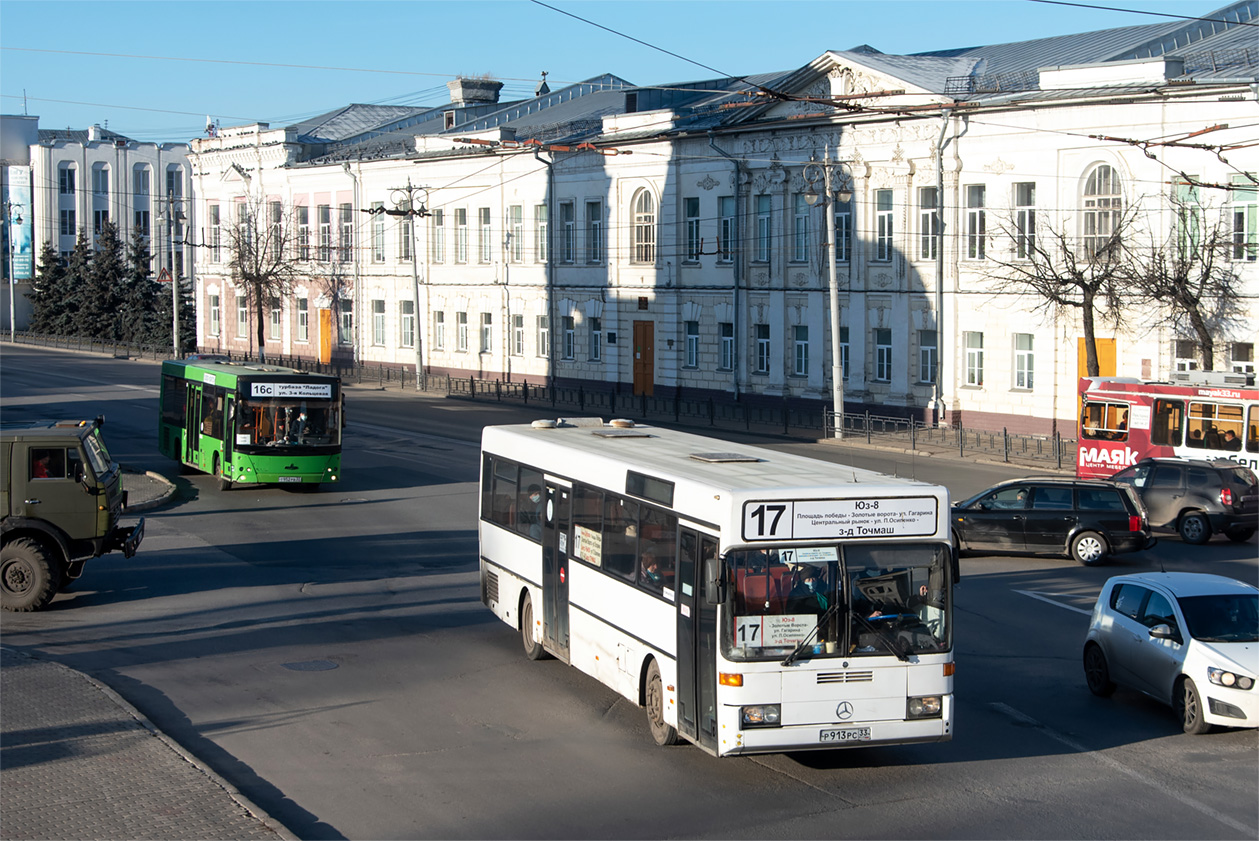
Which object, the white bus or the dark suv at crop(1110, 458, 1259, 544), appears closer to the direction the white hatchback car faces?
the white bus

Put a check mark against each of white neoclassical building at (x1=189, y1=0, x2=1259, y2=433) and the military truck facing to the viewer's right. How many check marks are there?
1

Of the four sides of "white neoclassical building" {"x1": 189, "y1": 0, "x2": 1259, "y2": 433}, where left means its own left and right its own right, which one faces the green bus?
front

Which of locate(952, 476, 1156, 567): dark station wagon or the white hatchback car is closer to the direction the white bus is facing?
the white hatchback car

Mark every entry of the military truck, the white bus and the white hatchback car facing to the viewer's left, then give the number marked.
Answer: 0

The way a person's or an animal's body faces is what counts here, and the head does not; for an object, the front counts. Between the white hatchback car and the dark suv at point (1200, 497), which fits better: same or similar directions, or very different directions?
very different directions

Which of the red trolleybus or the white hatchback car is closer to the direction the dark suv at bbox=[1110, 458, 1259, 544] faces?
the red trolleybus

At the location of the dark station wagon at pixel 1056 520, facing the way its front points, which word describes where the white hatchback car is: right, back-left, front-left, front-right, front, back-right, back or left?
left

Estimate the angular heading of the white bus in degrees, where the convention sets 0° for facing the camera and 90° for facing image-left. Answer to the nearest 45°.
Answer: approximately 315°

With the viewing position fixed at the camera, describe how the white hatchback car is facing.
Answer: facing the viewer and to the right of the viewer

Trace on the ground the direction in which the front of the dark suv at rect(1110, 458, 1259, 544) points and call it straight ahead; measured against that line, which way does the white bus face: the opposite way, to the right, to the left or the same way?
the opposite way

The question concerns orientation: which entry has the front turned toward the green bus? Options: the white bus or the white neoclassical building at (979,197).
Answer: the white neoclassical building

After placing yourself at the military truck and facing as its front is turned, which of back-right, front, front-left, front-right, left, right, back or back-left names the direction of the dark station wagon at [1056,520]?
front

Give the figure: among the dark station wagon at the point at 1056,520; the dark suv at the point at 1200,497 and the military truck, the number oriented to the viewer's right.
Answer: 1

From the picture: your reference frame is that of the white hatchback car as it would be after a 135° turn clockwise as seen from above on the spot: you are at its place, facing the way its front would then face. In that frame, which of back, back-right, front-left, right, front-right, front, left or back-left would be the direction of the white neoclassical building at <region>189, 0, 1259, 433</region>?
right
